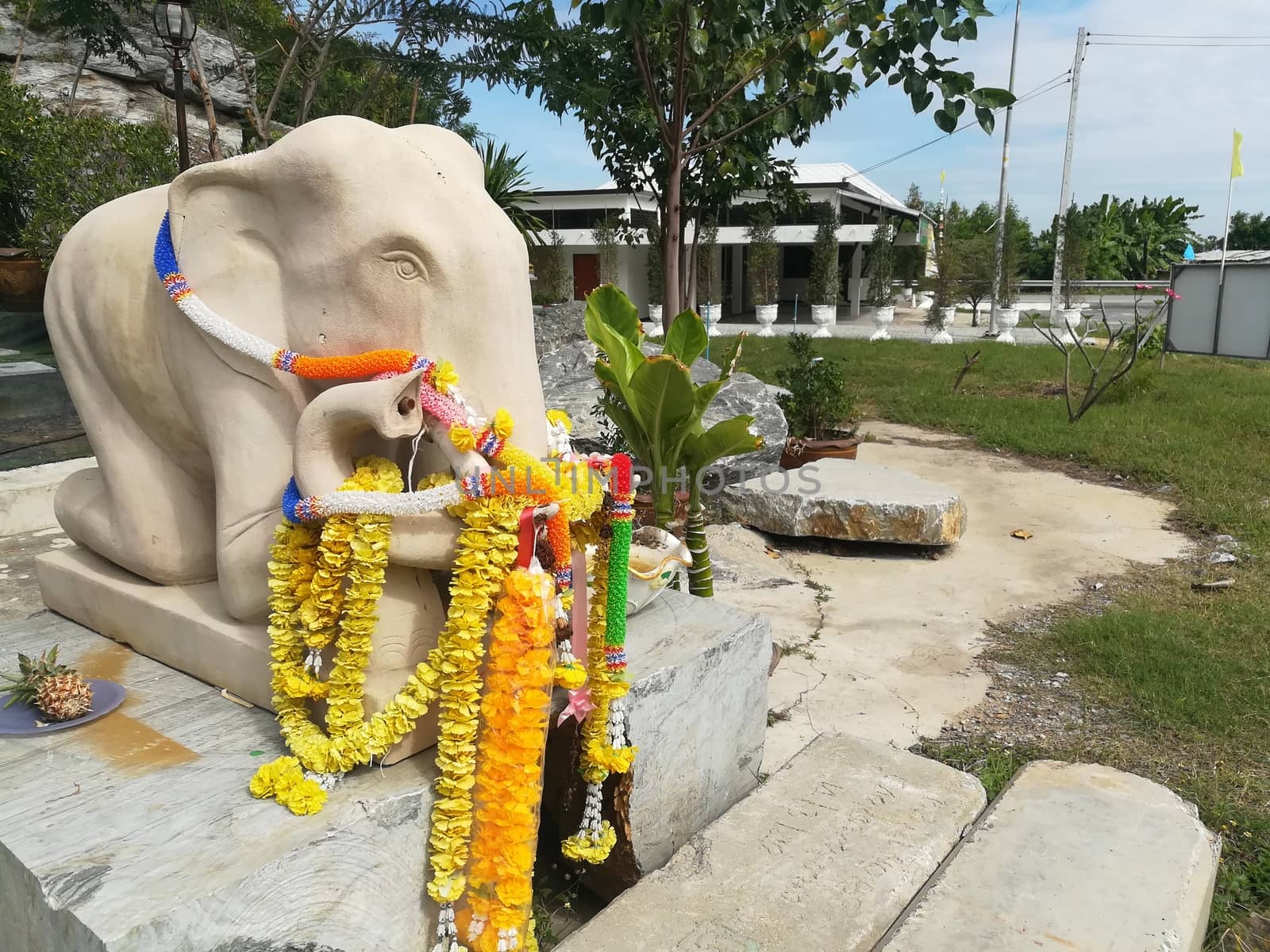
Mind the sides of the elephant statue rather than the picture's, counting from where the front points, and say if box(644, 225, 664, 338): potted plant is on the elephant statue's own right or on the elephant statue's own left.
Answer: on the elephant statue's own left

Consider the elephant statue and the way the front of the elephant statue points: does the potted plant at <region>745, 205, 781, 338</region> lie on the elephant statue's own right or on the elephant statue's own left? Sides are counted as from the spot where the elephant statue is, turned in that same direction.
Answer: on the elephant statue's own left

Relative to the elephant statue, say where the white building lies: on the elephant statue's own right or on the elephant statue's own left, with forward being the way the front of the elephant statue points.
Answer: on the elephant statue's own left

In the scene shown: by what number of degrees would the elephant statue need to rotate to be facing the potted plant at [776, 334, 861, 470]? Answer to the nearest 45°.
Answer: approximately 90° to its left

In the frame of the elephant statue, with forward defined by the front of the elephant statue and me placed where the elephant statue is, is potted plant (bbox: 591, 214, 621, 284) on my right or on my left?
on my left

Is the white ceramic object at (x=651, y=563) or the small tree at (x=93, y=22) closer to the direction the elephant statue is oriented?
the white ceramic object

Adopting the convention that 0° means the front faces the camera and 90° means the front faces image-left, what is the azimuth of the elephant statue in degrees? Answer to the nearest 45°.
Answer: approximately 315°

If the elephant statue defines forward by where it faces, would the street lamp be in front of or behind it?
behind

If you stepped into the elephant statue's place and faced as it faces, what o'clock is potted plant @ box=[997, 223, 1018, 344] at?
The potted plant is roughly at 9 o'clock from the elephant statue.
